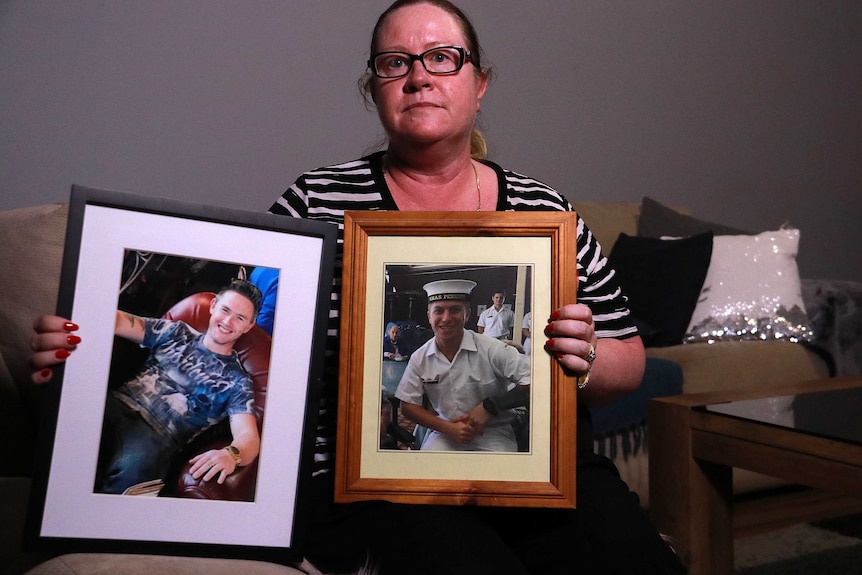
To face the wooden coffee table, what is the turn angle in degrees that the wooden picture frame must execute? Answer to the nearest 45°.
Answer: approximately 135° to its left

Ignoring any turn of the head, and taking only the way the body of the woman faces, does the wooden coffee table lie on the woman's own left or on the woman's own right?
on the woman's own left

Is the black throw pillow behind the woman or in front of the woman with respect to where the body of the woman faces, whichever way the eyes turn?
behind

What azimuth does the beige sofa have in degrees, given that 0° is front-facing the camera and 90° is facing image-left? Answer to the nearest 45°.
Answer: approximately 0°

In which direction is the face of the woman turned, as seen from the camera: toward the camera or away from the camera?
toward the camera

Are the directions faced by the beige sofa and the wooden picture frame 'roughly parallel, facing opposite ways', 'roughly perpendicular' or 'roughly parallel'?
roughly parallel

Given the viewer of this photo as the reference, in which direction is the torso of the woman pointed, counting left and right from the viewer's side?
facing the viewer

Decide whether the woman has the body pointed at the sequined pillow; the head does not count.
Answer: no

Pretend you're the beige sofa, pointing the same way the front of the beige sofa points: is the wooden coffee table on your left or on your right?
on your left

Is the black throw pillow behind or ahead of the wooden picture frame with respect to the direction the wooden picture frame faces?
behind

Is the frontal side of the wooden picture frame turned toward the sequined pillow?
no
